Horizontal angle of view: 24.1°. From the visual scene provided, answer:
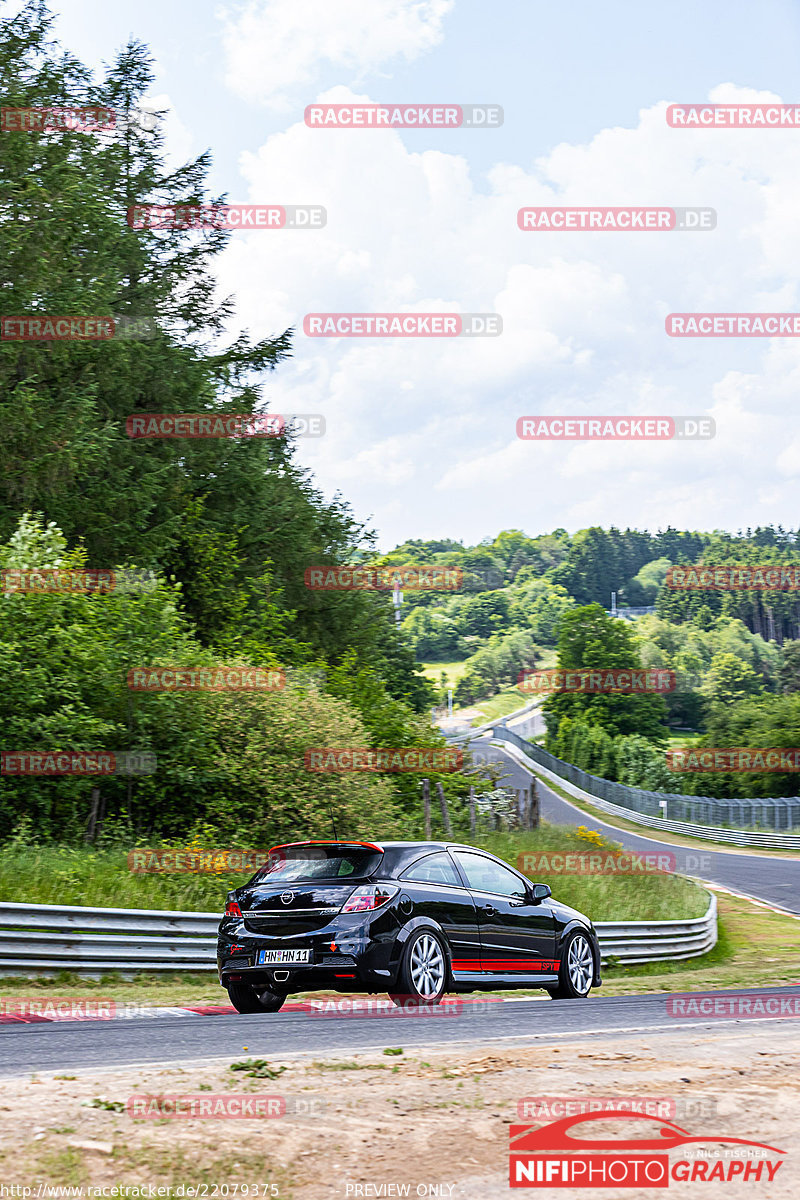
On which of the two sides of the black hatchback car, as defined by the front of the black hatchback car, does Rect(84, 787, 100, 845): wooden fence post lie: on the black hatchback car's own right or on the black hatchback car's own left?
on the black hatchback car's own left

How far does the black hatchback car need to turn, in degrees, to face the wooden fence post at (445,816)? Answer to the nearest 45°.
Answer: approximately 45° to its left

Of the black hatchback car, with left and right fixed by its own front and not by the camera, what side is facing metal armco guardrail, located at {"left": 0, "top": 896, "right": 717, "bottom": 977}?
left

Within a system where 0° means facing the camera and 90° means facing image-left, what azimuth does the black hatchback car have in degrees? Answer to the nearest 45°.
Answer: approximately 225°

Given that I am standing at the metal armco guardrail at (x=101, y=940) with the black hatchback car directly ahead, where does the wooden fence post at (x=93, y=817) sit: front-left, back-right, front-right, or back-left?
back-left
